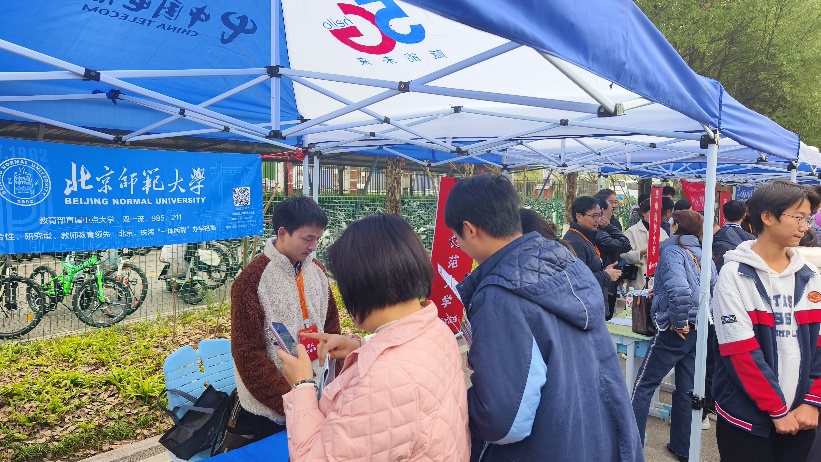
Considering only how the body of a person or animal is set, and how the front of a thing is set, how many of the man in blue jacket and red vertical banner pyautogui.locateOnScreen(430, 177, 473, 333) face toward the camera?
1

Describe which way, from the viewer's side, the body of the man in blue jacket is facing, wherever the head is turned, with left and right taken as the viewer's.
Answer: facing away from the viewer and to the left of the viewer

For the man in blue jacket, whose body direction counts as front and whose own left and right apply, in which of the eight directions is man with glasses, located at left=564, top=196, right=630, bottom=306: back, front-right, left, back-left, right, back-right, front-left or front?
front-right

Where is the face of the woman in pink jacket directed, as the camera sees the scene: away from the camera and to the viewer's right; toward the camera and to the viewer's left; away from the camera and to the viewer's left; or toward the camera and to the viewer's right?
away from the camera and to the viewer's left

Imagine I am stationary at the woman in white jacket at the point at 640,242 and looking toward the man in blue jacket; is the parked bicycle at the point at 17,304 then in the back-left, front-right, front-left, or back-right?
front-right

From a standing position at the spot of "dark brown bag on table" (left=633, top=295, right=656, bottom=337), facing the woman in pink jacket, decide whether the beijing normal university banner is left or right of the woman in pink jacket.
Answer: right

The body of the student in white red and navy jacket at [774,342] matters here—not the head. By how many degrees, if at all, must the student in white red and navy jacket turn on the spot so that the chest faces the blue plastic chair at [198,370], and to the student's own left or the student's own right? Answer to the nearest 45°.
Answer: approximately 90° to the student's own right

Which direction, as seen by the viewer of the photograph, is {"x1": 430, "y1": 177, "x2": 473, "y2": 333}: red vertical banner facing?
facing the viewer

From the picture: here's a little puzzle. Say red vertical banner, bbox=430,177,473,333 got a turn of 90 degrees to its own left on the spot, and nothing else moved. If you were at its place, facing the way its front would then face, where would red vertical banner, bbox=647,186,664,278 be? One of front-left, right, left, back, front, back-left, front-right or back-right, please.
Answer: front

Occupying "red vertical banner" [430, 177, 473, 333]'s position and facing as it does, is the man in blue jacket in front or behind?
in front

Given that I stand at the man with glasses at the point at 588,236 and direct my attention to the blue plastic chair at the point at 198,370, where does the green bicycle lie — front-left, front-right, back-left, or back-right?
front-right

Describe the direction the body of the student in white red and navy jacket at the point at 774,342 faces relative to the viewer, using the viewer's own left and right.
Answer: facing the viewer and to the right of the viewer

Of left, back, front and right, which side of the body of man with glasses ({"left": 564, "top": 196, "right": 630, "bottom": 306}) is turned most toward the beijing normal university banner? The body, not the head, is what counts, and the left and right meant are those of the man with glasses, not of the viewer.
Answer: right

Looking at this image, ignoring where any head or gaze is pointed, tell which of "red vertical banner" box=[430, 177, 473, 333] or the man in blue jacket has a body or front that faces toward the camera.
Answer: the red vertical banner

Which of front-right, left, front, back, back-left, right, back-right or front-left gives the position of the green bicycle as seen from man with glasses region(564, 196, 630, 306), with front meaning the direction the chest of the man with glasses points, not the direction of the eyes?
back-right

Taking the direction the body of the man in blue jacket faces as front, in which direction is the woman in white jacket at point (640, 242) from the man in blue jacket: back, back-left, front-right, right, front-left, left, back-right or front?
front-right

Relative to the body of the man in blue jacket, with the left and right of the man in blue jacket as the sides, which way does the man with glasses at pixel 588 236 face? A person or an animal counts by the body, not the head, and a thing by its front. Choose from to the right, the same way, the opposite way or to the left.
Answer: the opposite way

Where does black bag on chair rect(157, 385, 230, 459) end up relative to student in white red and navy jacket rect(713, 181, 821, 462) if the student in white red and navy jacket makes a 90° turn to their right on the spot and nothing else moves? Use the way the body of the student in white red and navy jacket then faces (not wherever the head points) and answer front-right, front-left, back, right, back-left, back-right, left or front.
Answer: front

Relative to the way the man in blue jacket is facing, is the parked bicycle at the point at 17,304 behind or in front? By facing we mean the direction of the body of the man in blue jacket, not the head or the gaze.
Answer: in front

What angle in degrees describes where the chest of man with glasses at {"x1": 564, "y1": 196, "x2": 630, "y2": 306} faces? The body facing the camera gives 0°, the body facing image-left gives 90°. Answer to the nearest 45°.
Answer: approximately 315°
